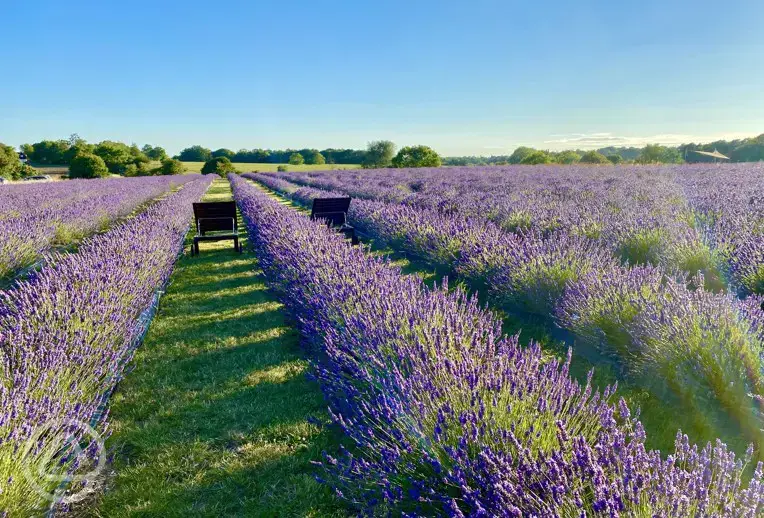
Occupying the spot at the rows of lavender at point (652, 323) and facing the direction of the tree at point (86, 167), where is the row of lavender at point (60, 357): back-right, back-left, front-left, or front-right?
front-left

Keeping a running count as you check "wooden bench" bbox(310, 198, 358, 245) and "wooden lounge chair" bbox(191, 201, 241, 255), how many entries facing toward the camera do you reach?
2

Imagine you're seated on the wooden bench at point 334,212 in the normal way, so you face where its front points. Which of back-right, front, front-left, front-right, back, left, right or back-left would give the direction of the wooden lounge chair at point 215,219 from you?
right

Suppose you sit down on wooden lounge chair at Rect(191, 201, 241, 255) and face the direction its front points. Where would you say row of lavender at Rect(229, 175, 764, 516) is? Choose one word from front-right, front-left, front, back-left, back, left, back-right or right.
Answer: front

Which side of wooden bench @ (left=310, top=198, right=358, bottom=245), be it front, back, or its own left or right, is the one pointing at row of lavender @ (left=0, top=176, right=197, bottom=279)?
right

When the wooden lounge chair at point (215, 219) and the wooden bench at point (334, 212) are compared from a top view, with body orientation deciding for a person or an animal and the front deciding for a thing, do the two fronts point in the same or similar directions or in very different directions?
same or similar directions

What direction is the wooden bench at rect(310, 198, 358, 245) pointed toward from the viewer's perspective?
toward the camera

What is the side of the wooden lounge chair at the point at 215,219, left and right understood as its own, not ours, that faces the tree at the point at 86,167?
back

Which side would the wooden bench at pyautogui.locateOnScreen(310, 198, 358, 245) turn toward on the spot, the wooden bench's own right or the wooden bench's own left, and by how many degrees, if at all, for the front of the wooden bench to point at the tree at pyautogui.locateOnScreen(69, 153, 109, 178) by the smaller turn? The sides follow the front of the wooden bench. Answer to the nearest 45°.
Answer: approximately 135° to the wooden bench's own right

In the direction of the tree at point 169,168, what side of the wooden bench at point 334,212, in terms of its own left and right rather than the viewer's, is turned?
back

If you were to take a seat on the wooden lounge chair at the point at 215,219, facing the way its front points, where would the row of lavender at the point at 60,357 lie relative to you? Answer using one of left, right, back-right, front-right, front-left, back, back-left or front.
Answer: back
